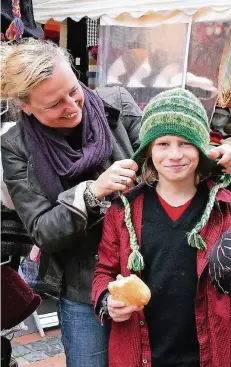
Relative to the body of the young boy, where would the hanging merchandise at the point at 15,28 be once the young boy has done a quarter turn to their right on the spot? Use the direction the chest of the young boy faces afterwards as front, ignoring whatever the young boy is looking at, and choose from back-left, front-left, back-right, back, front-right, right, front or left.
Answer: front-right

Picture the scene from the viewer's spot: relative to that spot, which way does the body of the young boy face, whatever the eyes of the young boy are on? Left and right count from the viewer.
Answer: facing the viewer

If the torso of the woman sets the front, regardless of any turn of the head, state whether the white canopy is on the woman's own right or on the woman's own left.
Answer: on the woman's own left

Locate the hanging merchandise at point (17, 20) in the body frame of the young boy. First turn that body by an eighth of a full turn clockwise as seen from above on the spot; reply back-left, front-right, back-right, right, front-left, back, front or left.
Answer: right

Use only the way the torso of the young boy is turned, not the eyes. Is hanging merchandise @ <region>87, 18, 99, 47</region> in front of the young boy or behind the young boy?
behind

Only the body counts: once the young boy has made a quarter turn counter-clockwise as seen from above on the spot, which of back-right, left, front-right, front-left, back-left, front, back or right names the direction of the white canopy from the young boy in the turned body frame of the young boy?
left

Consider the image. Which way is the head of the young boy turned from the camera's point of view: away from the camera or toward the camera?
toward the camera

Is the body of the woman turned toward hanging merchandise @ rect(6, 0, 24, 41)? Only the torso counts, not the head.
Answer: no

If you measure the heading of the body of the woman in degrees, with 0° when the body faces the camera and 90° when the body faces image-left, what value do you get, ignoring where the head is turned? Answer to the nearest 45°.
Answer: approximately 315°

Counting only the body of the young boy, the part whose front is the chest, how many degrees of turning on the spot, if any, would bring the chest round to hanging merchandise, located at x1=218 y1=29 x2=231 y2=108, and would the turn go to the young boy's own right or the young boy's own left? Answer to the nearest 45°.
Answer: approximately 180°

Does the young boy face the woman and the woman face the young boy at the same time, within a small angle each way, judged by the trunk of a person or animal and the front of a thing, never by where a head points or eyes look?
no

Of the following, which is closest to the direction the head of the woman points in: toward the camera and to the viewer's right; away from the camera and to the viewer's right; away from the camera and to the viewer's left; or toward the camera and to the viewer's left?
toward the camera and to the viewer's right

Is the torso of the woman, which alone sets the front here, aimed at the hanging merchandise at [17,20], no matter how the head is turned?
no

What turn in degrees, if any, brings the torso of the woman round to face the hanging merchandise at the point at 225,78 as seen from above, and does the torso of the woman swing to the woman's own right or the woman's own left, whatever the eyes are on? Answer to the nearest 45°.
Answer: approximately 135° to the woman's own left

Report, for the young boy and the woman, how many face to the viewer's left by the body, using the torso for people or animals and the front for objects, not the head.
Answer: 0
